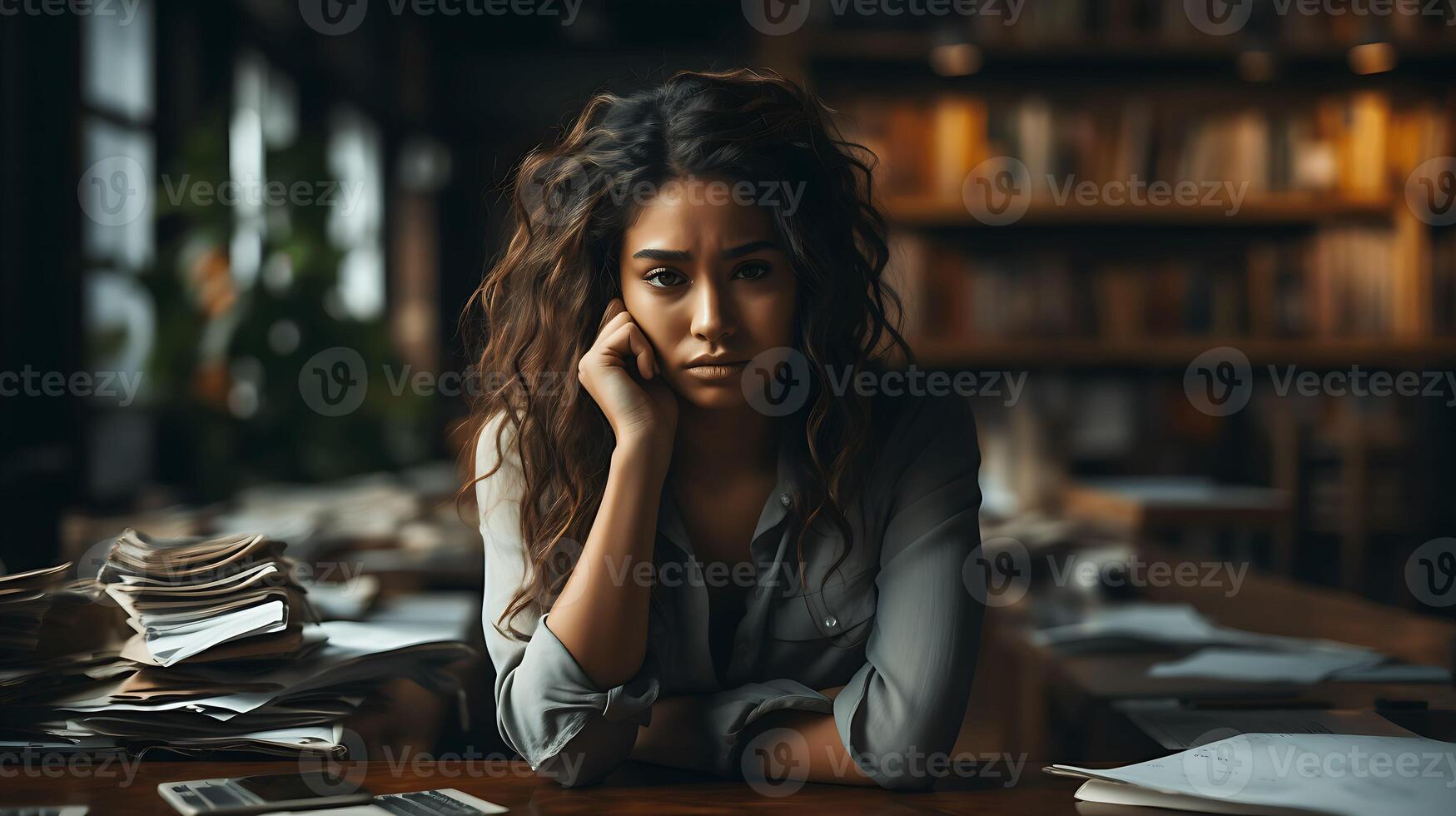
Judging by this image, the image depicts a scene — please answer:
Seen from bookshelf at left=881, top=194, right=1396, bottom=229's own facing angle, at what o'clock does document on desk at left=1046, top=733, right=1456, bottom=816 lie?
The document on desk is roughly at 12 o'clock from the bookshelf.

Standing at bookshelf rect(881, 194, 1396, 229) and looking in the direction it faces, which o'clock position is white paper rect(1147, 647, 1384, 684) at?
The white paper is roughly at 12 o'clock from the bookshelf.

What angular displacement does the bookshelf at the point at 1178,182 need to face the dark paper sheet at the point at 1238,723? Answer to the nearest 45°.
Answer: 0° — it already faces it

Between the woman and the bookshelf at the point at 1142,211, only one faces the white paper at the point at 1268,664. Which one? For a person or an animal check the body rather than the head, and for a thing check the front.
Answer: the bookshelf

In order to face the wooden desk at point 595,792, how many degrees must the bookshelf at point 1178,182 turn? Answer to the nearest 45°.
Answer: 0° — it already faces it

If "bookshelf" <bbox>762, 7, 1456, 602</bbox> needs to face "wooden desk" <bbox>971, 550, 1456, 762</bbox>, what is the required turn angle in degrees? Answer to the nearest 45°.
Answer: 0° — it already faces it

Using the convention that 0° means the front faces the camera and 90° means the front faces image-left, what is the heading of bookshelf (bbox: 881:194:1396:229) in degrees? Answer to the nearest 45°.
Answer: approximately 0°

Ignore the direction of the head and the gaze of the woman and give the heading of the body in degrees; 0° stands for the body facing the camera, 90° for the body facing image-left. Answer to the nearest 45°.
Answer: approximately 0°
